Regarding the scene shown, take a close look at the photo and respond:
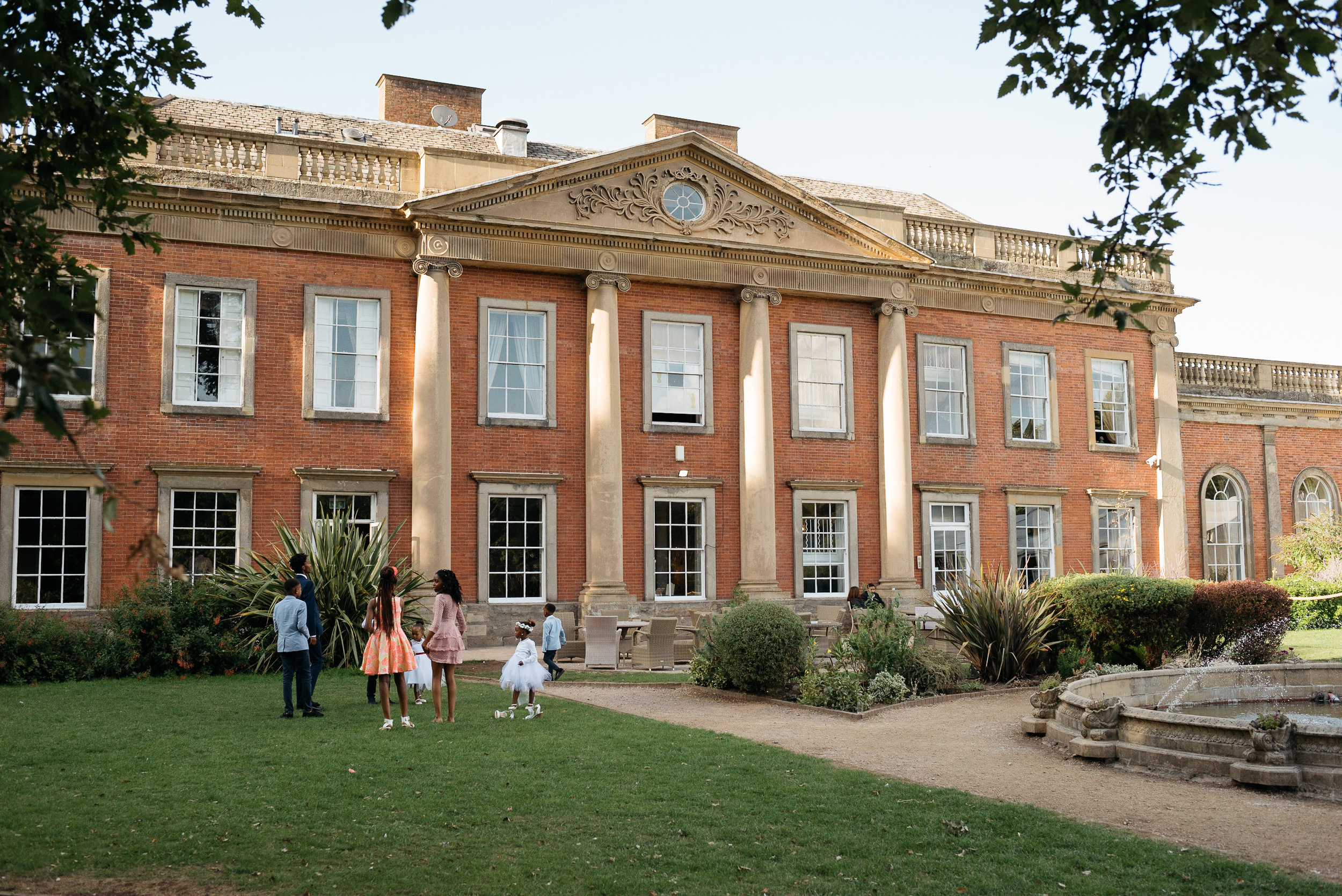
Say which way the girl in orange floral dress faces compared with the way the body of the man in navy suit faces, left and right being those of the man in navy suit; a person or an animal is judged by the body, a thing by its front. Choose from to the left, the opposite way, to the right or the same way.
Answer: to the left

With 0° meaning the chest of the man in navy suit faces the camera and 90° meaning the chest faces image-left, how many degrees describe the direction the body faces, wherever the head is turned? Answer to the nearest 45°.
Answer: approximately 270°

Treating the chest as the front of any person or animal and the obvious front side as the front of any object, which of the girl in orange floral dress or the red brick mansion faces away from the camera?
the girl in orange floral dress

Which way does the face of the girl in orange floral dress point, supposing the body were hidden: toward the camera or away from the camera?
away from the camera

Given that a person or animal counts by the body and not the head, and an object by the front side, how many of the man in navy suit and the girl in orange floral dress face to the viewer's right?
1

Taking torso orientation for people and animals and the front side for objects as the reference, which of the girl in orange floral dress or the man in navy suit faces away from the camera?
the girl in orange floral dress

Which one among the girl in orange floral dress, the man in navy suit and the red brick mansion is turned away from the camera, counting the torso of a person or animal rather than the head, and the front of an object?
the girl in orange floral dress

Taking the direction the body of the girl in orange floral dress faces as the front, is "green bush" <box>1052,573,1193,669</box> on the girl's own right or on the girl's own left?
on the girl's own right

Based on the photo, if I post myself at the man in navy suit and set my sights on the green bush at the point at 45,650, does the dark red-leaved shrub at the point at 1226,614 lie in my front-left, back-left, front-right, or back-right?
back-right

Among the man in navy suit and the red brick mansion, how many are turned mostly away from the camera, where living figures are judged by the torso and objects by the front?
0

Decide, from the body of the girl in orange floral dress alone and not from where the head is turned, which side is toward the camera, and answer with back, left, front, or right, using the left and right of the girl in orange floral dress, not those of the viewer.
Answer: back
